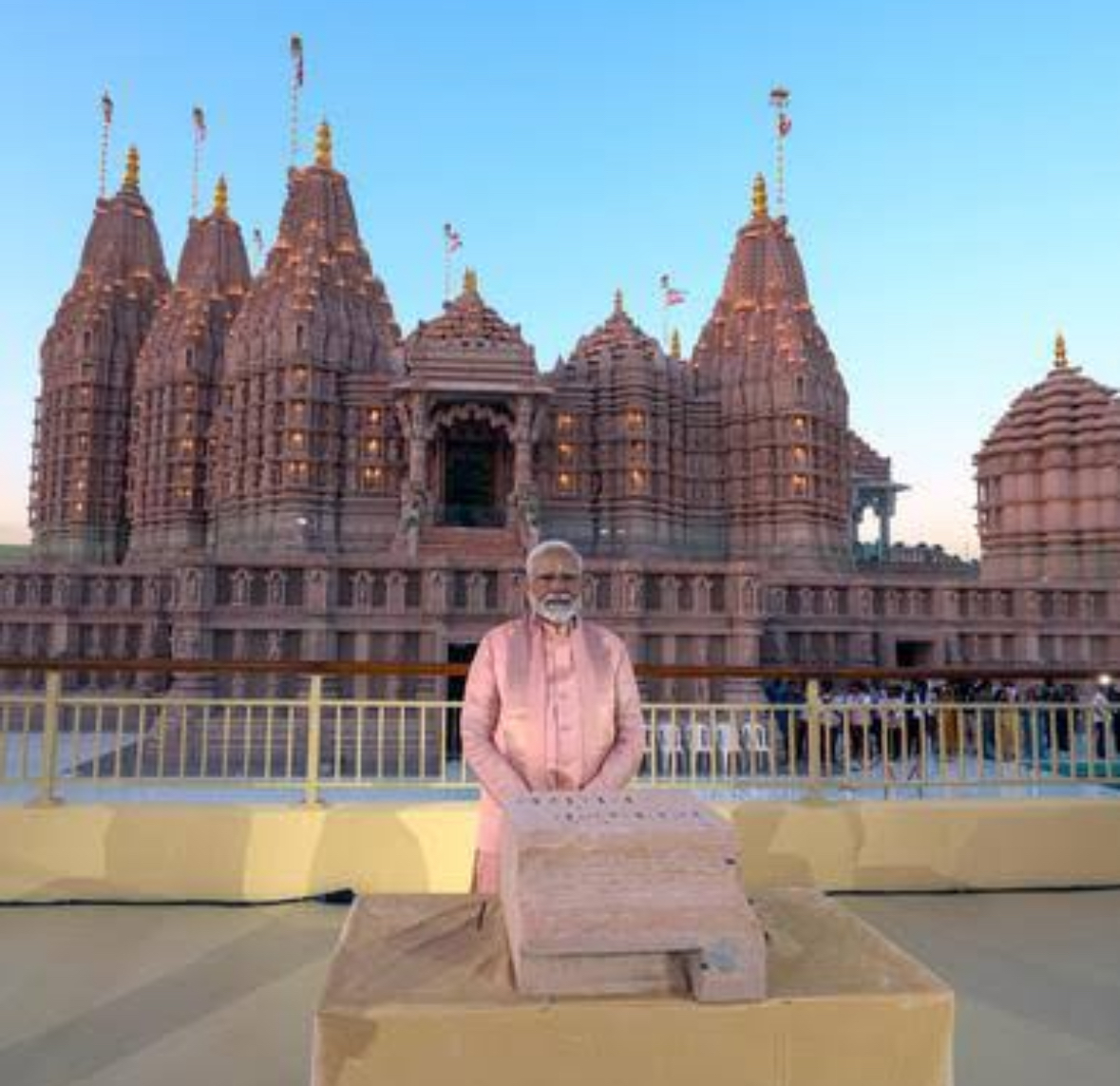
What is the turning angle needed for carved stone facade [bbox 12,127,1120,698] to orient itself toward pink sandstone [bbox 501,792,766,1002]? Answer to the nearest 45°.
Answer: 0° — it already faces it

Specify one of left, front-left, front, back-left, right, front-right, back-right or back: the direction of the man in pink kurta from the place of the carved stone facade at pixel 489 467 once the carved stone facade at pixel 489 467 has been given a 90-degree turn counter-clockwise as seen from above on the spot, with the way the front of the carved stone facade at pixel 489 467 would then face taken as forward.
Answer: right

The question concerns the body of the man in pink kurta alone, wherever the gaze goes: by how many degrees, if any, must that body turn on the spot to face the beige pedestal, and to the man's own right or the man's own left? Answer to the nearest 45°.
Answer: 0° — they already face it

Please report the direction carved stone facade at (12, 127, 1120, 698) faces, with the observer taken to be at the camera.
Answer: facing the viewer

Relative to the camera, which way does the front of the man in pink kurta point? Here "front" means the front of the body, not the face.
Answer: toward the camera

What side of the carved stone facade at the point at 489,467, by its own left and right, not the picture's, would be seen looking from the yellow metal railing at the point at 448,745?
front

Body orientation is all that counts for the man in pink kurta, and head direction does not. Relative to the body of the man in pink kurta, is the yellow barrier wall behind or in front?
behind

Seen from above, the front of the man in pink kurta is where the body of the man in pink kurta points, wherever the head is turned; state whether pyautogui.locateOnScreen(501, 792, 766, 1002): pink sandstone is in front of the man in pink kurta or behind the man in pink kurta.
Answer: in front

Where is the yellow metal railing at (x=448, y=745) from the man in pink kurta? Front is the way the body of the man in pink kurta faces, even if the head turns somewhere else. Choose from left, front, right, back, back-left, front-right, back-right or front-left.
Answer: back

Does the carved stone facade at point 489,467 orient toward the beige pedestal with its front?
yes
